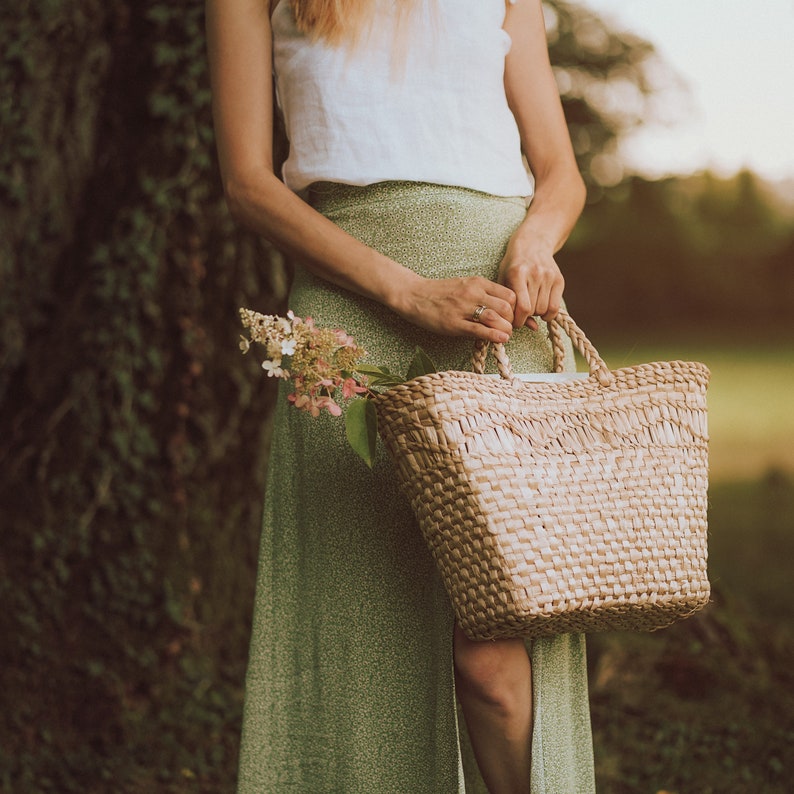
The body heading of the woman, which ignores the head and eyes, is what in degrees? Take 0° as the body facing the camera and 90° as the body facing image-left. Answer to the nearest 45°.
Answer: approximately 315°
